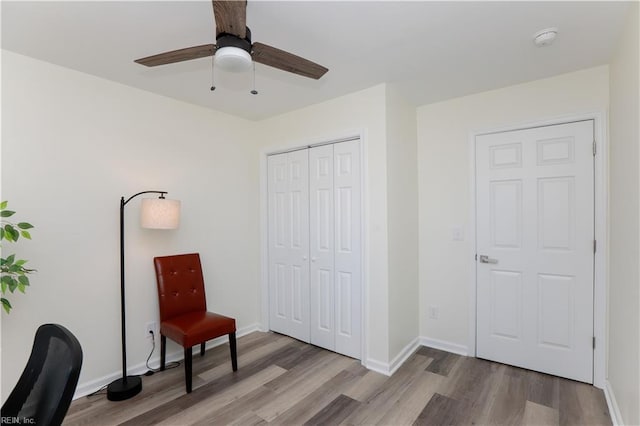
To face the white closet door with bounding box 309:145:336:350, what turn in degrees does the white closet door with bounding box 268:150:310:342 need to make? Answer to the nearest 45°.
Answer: approximately 90° to its left

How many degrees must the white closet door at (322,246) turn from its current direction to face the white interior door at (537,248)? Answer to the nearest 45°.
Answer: approximately 135° to its left

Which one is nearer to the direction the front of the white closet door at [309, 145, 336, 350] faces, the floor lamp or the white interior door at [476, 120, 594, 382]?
the floor lamp

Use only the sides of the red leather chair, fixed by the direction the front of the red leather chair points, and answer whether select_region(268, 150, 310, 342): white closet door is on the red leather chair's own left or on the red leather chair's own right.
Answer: on the red leather chair's own left

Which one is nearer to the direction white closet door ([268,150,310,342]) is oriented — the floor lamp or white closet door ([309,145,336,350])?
the floor lamp

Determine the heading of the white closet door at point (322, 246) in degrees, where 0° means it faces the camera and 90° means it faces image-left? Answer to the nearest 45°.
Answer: approximately 45°

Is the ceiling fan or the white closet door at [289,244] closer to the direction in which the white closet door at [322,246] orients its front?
the ceiling fan

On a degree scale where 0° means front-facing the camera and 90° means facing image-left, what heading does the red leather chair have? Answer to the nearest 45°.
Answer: approximately 315°

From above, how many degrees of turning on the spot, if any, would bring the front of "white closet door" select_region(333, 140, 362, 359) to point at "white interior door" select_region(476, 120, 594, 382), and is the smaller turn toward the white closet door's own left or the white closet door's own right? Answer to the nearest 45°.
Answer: approximately 135° to the white closet door's own left
